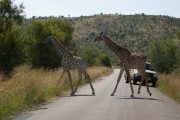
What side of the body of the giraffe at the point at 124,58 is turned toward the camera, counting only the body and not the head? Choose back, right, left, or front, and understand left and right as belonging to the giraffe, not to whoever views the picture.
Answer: left

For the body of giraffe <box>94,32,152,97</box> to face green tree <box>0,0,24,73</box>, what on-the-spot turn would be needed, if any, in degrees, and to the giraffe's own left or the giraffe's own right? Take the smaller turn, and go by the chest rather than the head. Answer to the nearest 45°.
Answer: approximately 45° to the giraffe's own right
